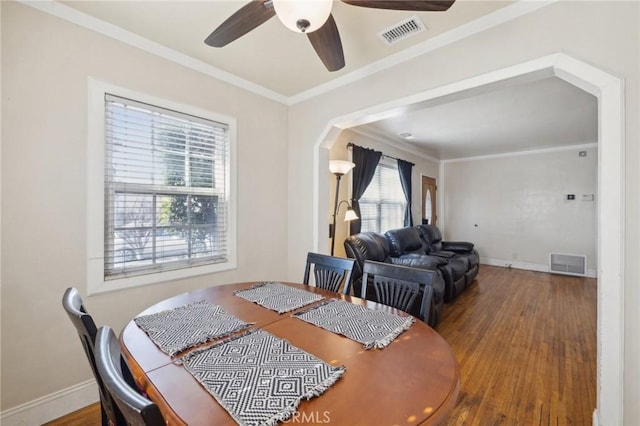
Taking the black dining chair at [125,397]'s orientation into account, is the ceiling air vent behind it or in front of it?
in front

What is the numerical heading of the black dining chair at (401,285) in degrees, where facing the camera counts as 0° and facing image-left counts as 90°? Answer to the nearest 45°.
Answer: approximately 45°

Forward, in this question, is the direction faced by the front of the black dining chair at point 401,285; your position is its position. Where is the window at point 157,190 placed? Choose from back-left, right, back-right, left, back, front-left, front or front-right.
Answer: front-right

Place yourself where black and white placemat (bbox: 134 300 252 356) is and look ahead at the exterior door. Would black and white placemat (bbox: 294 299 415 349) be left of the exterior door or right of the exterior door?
right

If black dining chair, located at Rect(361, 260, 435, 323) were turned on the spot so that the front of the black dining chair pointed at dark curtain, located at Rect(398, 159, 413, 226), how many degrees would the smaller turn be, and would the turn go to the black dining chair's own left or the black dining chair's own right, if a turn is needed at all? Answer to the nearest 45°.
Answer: approximately 135° to the black dining chair's own right

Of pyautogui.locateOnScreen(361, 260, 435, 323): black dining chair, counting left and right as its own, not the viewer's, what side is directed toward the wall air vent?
back

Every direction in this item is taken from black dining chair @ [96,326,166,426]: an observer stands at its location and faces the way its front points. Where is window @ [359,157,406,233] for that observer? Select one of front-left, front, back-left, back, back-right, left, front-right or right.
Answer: front-left

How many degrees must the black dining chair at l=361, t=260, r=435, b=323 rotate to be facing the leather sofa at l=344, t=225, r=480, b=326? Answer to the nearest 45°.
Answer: approximately 135° to its right

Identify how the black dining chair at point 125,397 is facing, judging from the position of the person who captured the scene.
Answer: facing to the right of the viewer

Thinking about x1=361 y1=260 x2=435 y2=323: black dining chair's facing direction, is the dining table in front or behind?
in front

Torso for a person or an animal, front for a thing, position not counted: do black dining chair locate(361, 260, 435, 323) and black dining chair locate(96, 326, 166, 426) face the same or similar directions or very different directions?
very different directions
